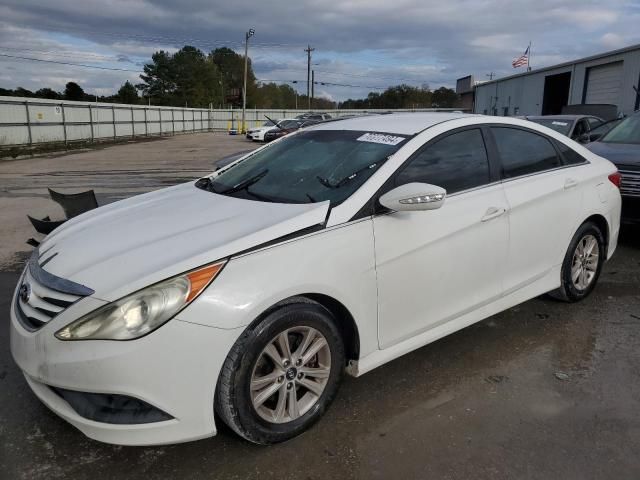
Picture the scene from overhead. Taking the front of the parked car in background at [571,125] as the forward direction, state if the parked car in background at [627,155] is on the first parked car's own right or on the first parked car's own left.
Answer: on the first parked car's own left

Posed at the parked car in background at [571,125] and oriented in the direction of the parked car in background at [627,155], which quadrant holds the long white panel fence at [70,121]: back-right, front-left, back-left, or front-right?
back-right

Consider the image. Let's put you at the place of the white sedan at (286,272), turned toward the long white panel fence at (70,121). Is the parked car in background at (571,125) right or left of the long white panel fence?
right

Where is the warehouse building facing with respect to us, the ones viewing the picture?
facing the viewer and to the left of the viewer

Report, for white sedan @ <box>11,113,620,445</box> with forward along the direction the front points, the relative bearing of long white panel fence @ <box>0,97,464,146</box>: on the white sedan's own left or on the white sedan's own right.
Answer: on the white sedan's own right

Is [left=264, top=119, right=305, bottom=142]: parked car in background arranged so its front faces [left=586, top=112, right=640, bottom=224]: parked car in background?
no

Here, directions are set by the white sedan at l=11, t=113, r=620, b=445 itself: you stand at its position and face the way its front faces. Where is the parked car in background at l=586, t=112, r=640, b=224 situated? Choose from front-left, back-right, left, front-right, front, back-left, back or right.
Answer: back

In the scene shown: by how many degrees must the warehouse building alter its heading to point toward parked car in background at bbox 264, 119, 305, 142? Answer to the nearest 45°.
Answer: approximately 45° to its right

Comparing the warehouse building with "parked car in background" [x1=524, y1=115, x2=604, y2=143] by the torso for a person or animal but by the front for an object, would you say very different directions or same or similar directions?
same or similar directions

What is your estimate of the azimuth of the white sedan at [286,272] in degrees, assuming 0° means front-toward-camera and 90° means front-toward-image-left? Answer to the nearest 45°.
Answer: approximately 45°

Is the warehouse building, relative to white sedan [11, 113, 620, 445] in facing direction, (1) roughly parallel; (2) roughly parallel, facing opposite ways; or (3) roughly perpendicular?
roughly parallel

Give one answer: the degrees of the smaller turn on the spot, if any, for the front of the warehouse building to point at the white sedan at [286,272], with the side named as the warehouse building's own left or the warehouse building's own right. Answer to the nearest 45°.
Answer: approximately 45° to the warehouse building's own left

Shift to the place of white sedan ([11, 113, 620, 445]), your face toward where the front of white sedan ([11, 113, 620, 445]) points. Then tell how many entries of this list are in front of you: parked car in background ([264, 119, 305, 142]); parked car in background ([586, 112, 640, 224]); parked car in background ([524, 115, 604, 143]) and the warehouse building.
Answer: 0

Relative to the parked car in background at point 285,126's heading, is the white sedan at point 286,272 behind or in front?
in front

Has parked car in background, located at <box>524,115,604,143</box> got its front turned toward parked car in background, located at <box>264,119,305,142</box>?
no
